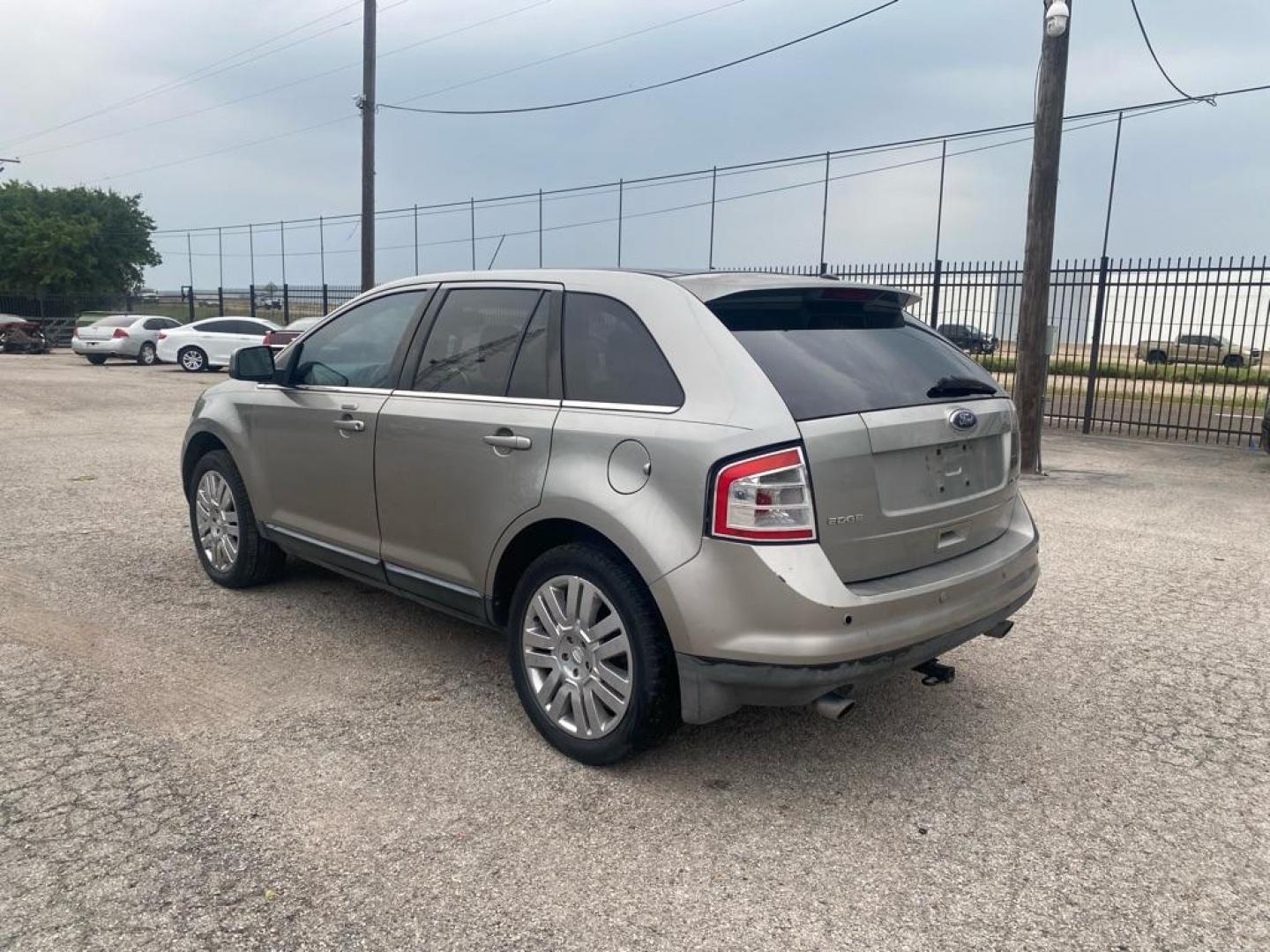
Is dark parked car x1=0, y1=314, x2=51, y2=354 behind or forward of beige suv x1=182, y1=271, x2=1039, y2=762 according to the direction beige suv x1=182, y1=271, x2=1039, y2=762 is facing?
forward

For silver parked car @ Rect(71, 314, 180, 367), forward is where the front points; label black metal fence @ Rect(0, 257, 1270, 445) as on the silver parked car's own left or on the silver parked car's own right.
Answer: on the silver parked car's own right

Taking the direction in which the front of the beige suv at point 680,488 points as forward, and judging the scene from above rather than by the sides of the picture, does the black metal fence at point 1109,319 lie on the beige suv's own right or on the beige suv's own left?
on the beige suv's own right

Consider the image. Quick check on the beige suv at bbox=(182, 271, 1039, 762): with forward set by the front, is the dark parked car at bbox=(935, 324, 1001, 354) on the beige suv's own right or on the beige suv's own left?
on the beige suv's own right

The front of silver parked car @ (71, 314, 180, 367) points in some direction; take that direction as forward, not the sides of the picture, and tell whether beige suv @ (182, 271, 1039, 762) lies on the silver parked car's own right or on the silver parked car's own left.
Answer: on the silver parked car's own right

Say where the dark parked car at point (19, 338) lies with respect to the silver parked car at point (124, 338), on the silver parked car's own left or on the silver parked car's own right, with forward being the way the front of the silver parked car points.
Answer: on the silver parked car's own left

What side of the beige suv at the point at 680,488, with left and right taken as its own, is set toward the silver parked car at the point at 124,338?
front

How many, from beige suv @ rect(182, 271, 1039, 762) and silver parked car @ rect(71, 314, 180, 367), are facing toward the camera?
0

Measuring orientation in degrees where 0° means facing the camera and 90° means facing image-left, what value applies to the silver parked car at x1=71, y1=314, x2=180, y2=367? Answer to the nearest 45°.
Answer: approximately 225°

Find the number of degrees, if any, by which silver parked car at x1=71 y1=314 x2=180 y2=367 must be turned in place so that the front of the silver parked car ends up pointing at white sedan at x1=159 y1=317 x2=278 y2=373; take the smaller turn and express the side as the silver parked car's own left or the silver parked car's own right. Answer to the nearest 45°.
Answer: approximately 90° to the silver parked car's own right

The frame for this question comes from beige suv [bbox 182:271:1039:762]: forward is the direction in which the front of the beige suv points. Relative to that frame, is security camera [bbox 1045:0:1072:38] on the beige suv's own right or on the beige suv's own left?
on the beige suv's own right

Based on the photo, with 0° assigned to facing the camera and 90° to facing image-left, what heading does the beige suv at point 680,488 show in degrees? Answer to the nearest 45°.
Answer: approximately 135°
